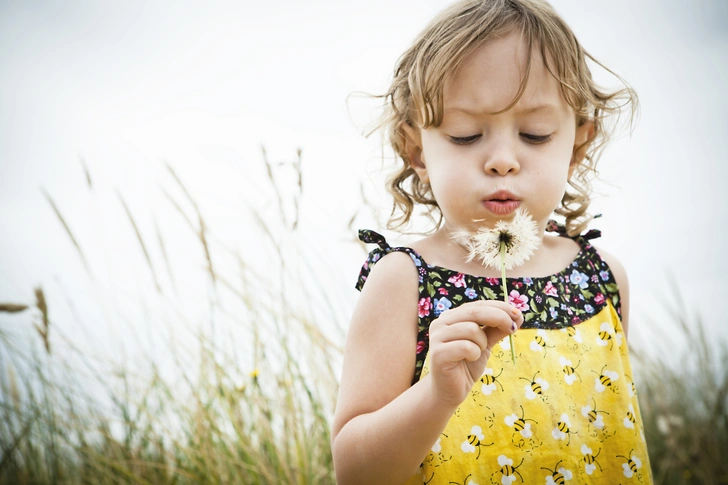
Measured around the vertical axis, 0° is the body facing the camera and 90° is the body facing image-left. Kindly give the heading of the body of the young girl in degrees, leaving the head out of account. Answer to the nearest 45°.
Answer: approximately 0°
